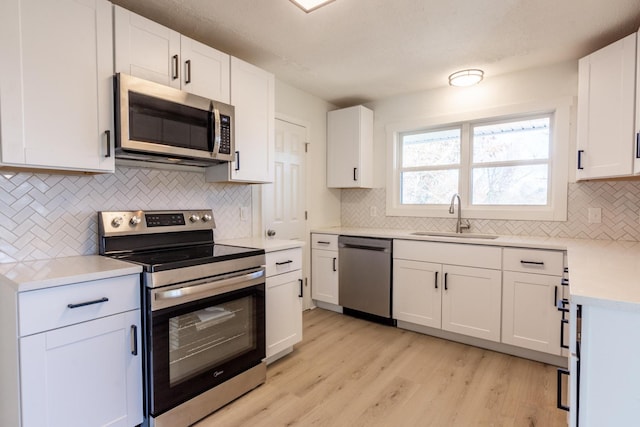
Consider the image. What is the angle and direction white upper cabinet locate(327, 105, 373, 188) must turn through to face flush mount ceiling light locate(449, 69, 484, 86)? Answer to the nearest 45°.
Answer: approximately 90° to its left

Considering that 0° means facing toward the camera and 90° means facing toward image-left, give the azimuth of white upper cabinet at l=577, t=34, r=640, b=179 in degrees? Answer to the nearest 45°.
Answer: approximately 45°

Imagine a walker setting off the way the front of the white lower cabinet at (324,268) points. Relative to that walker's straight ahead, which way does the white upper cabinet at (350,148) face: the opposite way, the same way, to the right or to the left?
the same way

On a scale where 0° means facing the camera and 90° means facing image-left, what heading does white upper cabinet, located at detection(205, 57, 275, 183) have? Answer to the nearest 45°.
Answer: approximately 315°

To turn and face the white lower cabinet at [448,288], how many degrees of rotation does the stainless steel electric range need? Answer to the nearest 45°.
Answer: approximately 45° to its left

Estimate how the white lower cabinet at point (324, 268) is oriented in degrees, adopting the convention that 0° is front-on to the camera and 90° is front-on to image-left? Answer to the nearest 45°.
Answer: approximately 45°

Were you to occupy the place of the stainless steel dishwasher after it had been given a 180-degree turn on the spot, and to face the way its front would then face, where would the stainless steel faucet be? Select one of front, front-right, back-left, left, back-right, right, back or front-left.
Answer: front-right

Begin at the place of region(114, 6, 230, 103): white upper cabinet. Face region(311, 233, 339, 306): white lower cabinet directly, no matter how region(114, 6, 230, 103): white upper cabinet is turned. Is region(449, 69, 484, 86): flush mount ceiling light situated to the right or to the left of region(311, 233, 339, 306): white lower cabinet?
right

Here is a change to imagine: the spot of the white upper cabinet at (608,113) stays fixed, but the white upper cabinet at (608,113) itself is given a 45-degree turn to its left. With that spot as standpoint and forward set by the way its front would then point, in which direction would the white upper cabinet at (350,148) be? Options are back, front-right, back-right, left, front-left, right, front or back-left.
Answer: right

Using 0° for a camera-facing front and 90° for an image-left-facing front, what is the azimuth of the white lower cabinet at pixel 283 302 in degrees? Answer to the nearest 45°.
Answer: approximately 315°
